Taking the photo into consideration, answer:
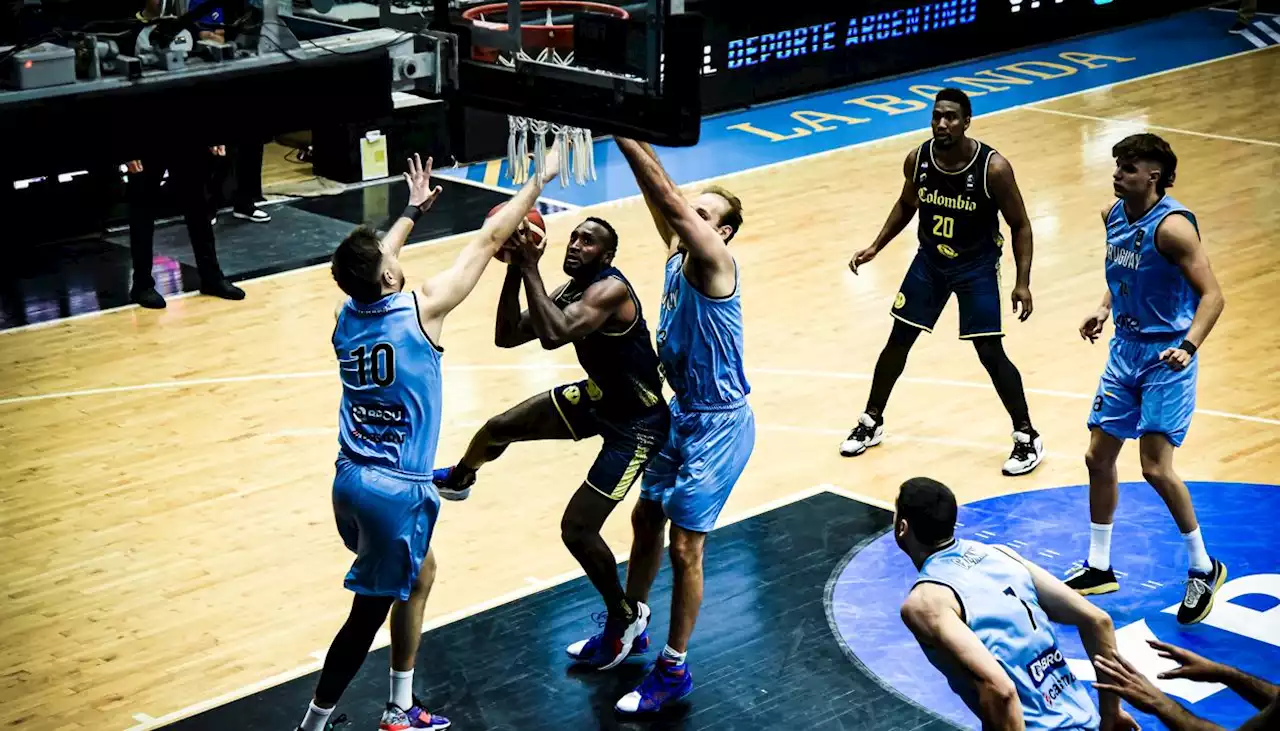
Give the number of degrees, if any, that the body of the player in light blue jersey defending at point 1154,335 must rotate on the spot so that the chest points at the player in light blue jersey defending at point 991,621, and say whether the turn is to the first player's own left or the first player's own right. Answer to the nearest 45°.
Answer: approximately 45° to the first player's own left

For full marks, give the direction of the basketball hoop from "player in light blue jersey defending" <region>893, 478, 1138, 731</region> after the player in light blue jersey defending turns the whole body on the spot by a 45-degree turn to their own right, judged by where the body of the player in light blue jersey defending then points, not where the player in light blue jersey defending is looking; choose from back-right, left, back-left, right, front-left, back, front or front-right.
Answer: front-left

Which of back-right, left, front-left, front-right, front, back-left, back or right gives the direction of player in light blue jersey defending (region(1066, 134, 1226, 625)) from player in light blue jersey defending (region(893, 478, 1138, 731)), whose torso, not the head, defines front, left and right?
front-right

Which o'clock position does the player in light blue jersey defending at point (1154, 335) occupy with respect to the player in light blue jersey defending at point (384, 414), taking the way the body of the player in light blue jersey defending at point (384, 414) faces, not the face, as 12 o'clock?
the player in light blue jersey defending at point (1154, 335) is roughly at 1 o'clock from the player in light blue jersey defending at point (384, 414).

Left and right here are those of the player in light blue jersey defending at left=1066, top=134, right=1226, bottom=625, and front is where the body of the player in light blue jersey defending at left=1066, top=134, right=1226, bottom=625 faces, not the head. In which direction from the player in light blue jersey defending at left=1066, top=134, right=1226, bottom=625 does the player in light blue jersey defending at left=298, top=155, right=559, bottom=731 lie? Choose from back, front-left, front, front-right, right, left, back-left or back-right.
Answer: front

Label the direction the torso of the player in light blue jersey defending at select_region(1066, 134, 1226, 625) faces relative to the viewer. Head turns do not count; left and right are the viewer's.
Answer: facing the viewer and to the left of the viewer

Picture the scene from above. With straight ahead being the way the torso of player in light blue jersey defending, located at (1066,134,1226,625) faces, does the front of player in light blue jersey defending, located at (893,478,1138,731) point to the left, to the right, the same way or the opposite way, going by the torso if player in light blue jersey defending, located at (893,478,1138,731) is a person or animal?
to the right

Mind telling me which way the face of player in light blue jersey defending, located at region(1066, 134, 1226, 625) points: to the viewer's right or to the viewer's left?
to the viewer's left

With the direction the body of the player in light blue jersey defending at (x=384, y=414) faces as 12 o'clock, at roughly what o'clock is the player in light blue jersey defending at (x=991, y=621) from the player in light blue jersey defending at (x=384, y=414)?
the player in light blue jersey defending at (x=991, y=621) is roughly at 3 o'clock from the player in light blue jersey defending at (x=384, y=414).

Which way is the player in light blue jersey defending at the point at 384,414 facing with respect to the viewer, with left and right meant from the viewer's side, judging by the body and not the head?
facing away from the viewer and to the right of the viewer

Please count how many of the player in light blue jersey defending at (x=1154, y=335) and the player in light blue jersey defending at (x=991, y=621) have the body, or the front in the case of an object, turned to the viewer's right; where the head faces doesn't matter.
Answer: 0

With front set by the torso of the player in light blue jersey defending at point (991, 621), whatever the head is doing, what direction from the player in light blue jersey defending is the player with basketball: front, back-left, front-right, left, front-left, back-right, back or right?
front

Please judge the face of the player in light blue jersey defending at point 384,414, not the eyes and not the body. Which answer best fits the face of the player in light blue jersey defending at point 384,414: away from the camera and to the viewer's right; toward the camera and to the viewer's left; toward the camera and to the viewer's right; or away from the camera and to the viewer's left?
away from the camera and to the viewer's right

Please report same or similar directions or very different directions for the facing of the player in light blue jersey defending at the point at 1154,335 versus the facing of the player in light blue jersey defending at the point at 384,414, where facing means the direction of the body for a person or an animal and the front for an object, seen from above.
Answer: very different directions

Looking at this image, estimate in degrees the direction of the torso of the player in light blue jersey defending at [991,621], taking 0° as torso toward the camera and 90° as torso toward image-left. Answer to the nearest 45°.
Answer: approximately 135°

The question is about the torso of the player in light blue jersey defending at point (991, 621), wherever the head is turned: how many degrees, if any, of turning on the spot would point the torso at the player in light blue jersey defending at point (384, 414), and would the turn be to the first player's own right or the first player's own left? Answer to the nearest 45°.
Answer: approximately 45° to the first player's own left
